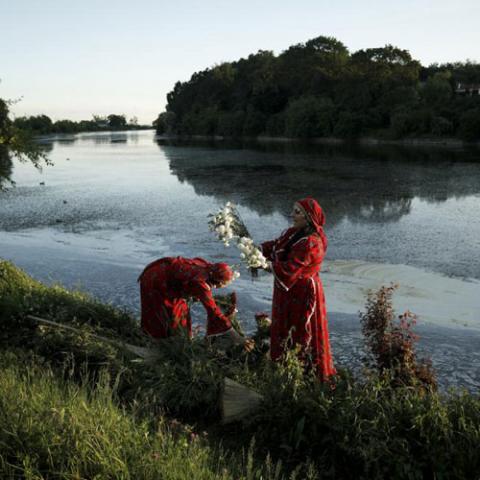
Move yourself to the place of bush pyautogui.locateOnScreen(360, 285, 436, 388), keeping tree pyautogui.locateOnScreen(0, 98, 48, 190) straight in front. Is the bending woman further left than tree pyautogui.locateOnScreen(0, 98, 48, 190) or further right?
left

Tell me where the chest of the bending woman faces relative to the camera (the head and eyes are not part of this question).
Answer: to the viewer's right

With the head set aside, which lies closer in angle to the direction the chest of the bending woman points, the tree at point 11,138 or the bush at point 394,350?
the bush

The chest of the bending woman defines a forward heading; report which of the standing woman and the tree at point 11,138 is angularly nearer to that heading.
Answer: the standing woman

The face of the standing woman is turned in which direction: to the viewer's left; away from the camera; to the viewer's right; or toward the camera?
to the viewer's left

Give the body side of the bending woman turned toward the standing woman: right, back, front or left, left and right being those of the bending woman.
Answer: front

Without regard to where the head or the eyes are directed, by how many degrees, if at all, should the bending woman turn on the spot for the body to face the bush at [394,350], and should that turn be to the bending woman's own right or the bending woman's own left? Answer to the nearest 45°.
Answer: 0° — they already face it

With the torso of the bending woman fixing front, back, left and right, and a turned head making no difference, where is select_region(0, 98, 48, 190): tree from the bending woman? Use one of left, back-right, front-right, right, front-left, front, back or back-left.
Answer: back-left
